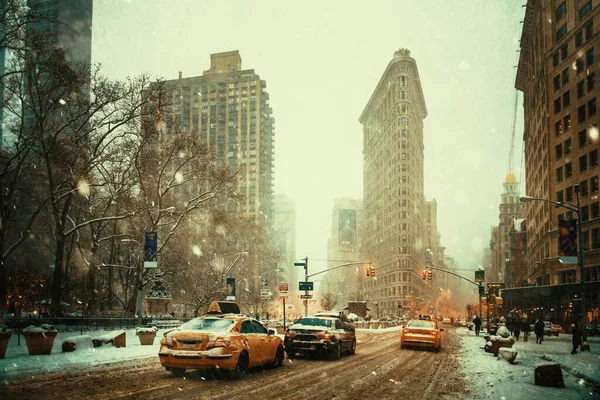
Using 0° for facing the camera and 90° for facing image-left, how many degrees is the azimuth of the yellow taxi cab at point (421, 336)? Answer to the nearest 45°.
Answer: approximately 180°

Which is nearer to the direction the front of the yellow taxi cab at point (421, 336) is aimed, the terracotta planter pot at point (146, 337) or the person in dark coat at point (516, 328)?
the person in dark coat

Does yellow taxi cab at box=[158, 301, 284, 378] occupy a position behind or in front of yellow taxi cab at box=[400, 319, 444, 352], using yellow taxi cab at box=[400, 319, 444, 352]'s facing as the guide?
behind

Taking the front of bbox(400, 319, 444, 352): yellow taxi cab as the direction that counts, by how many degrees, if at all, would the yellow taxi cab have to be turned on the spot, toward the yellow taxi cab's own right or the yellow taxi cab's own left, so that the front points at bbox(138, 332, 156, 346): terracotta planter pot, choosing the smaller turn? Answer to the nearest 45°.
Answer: approximately 90° to the yellow taxi cab's own left
